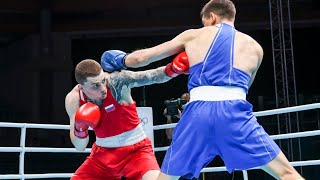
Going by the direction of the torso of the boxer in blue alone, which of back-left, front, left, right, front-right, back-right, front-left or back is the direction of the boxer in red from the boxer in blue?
front-left

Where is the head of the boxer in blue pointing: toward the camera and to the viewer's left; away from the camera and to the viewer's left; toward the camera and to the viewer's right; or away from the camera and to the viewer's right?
away from the camera and to the viewer's left

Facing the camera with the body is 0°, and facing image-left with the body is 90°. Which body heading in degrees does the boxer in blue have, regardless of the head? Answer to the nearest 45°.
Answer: approximately 180°
